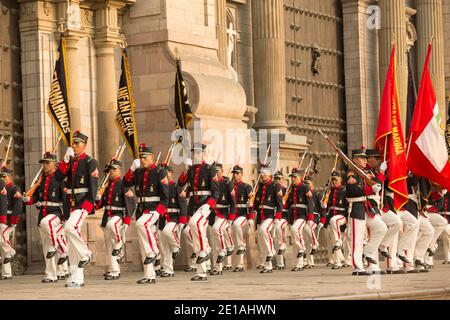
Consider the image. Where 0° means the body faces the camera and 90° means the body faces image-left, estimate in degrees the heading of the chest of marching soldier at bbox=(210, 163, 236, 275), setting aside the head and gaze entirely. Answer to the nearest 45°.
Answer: approximately 45°

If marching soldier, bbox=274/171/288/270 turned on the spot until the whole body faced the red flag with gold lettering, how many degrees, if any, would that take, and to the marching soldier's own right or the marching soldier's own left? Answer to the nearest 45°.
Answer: approximately 90° to the marching soldier's own left

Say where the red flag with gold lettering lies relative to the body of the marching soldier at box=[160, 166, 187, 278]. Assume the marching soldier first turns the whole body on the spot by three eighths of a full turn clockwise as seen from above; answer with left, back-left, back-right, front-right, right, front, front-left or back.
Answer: right

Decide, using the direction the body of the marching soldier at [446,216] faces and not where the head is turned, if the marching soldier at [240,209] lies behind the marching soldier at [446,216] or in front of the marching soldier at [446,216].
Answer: in front

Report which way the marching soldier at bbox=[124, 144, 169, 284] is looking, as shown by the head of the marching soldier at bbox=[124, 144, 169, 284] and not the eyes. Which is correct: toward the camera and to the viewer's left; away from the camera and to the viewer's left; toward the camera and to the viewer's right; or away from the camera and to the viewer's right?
toward the camera and to the viewer's left

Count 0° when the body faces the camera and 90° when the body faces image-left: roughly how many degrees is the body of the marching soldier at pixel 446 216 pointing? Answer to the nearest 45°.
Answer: approximately 45°

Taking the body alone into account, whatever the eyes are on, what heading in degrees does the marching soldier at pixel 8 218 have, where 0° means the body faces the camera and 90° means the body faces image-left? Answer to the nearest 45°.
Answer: approximately 45°

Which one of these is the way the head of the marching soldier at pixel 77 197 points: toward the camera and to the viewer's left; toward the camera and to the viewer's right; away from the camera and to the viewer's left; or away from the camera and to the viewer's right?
toward the camera and to the viewer's left
